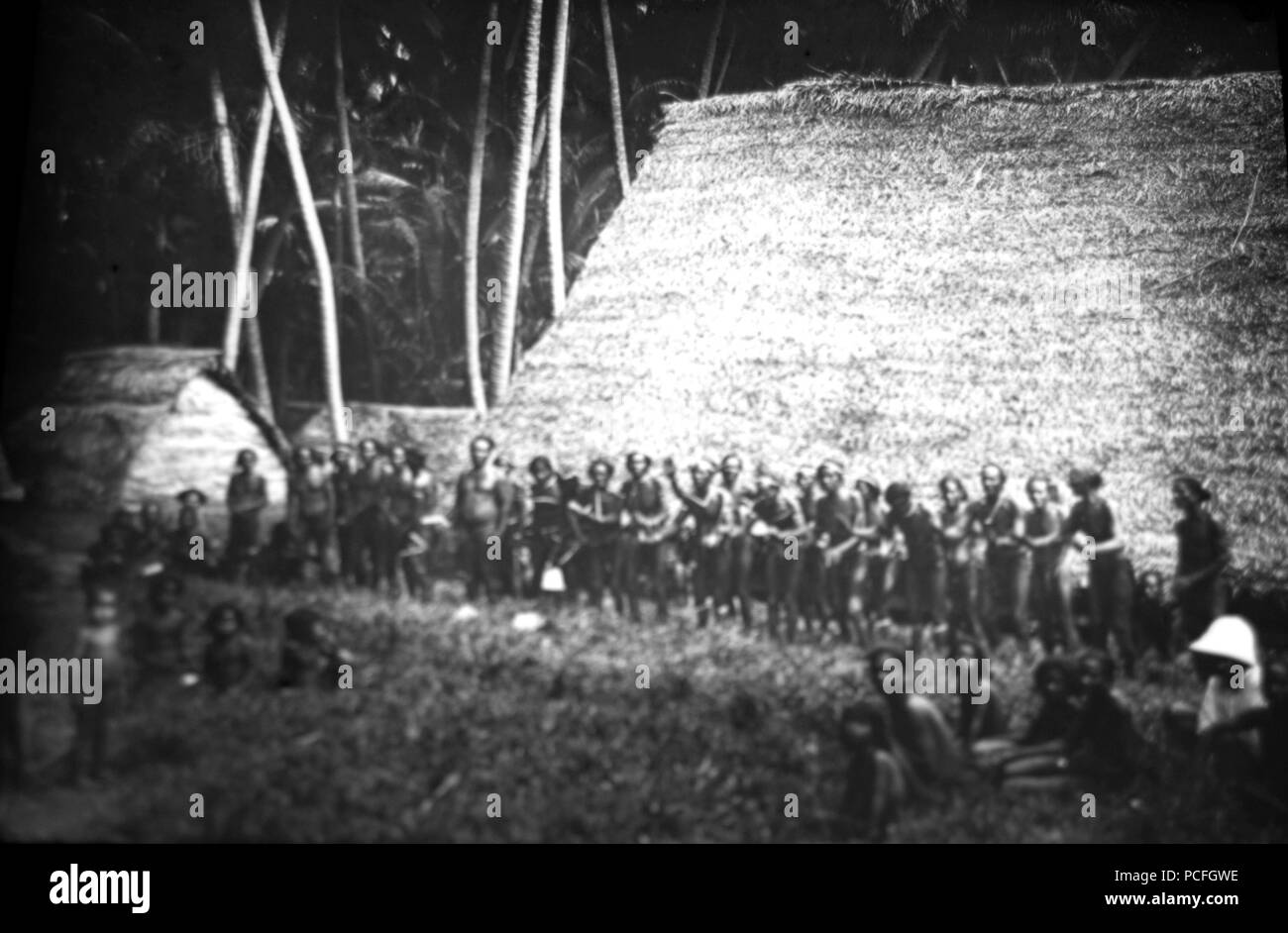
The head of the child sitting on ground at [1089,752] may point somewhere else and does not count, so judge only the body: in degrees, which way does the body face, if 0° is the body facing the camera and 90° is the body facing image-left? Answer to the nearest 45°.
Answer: approximately 90°
